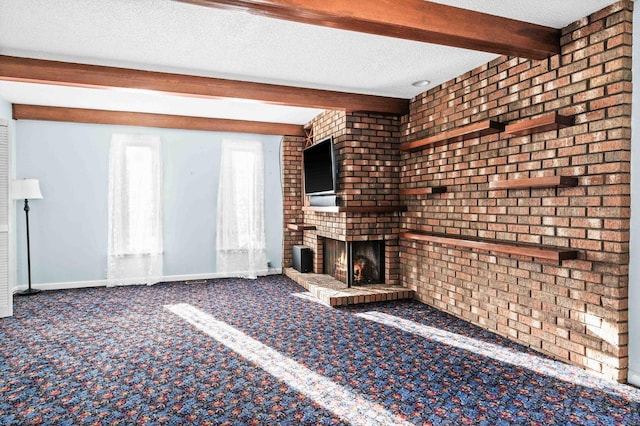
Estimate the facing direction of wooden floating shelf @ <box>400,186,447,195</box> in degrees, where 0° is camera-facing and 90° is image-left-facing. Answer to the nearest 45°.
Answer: approximately 45°

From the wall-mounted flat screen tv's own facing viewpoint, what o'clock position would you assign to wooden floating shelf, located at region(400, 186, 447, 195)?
The wooden floating shelf is roughly at 9 o'clock from the wall-mounted flat screen tv.

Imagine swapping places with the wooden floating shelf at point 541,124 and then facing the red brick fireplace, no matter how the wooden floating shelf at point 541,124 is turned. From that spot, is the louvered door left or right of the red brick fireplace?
left

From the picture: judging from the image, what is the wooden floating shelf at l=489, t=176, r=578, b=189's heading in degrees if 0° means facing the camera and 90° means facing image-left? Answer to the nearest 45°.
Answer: approximately 45°

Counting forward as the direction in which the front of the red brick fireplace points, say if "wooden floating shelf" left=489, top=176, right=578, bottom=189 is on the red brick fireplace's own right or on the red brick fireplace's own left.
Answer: on the red brick fireplace's own left

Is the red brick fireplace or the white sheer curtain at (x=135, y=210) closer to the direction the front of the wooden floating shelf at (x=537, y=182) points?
the white sheer curtain

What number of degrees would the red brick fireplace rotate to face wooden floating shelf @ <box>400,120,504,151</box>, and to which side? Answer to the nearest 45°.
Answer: approximately 90° to its left

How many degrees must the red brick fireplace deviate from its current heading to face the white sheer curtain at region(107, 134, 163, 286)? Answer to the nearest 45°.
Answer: approximately 45° to its right

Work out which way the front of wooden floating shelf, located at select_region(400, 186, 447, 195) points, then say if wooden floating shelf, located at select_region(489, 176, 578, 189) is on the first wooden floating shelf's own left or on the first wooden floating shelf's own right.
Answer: on the first wooden floating shelf's own left

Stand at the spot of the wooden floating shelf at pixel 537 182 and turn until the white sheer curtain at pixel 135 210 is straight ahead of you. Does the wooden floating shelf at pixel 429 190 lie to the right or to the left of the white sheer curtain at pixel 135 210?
right

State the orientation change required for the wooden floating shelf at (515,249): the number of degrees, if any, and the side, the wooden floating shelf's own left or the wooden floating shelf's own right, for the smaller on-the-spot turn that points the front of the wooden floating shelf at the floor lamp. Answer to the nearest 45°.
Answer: approximately 45° to the wooden floating shelf's own right
